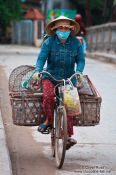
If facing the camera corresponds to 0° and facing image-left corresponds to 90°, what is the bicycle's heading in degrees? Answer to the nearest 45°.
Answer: approximately 0°

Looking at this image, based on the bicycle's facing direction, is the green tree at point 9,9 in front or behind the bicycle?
behind

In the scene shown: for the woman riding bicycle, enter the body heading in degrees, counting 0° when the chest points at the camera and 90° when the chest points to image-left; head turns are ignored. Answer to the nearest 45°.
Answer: approximately 0°

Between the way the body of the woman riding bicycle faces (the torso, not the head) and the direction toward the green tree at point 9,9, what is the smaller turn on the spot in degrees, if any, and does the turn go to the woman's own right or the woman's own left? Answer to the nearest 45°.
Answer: approximately 180°
